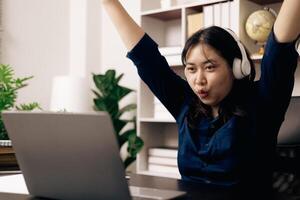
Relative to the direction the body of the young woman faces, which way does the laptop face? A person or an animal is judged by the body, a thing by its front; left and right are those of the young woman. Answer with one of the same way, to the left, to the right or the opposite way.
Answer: the opposite way

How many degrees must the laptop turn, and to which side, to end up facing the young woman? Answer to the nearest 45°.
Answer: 0° — it already faces them

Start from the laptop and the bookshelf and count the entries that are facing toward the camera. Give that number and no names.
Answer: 1

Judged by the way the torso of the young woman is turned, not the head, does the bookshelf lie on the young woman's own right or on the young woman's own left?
on the young woman's own right

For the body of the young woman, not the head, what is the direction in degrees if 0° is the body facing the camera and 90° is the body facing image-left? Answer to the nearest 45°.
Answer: approximately 45°

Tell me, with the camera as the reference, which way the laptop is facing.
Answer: facing away from the viewer and to the right of the viewer

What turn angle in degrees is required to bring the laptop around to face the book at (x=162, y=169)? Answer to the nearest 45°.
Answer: approximately 45° to its left

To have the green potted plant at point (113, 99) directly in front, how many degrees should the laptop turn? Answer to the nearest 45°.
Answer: approximately 45° to its left
